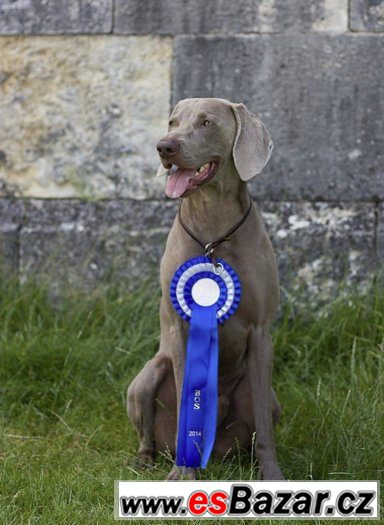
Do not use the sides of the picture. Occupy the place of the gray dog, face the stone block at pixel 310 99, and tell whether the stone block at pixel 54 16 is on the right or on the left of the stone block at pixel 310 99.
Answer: left

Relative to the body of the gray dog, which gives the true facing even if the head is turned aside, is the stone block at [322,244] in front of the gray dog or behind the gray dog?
behind

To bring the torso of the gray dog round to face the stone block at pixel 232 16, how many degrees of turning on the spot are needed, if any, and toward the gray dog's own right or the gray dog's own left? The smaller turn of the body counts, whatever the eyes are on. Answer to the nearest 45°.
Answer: approximately 180°

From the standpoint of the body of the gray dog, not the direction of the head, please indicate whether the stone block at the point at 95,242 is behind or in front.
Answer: behind

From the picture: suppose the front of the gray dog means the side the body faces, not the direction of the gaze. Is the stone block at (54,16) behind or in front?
behind

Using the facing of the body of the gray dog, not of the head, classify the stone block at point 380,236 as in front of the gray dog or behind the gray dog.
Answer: behind

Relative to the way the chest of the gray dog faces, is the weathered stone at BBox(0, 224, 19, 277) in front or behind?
behind

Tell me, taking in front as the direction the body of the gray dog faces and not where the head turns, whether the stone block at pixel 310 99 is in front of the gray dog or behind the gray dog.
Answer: behind

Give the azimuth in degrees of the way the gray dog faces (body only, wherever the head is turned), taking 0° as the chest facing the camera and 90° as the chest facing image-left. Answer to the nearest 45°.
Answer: approximately 0°
